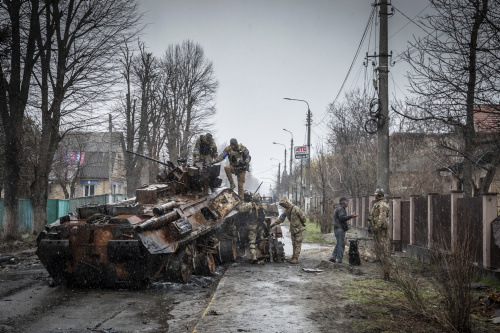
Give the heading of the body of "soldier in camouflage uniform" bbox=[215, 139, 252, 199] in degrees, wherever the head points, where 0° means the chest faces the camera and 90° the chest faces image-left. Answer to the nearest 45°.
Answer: approximately 45°

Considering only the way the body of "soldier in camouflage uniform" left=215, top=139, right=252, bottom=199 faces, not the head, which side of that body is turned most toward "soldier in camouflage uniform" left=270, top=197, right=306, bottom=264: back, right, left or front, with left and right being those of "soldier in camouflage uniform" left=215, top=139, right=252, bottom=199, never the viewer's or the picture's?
left

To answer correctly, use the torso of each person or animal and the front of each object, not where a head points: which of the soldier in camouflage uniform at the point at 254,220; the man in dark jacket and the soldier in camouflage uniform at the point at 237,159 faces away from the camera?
the soldier in camouflage uniform at the point at 254,220

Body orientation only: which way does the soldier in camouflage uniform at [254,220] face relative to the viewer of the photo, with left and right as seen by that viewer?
facing away from the viewer

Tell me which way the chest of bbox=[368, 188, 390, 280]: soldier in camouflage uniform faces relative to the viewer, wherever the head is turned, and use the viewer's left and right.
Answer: facing to the left of the viewer

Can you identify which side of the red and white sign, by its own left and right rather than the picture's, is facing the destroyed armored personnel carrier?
front

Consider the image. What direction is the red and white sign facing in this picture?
toward the camera
